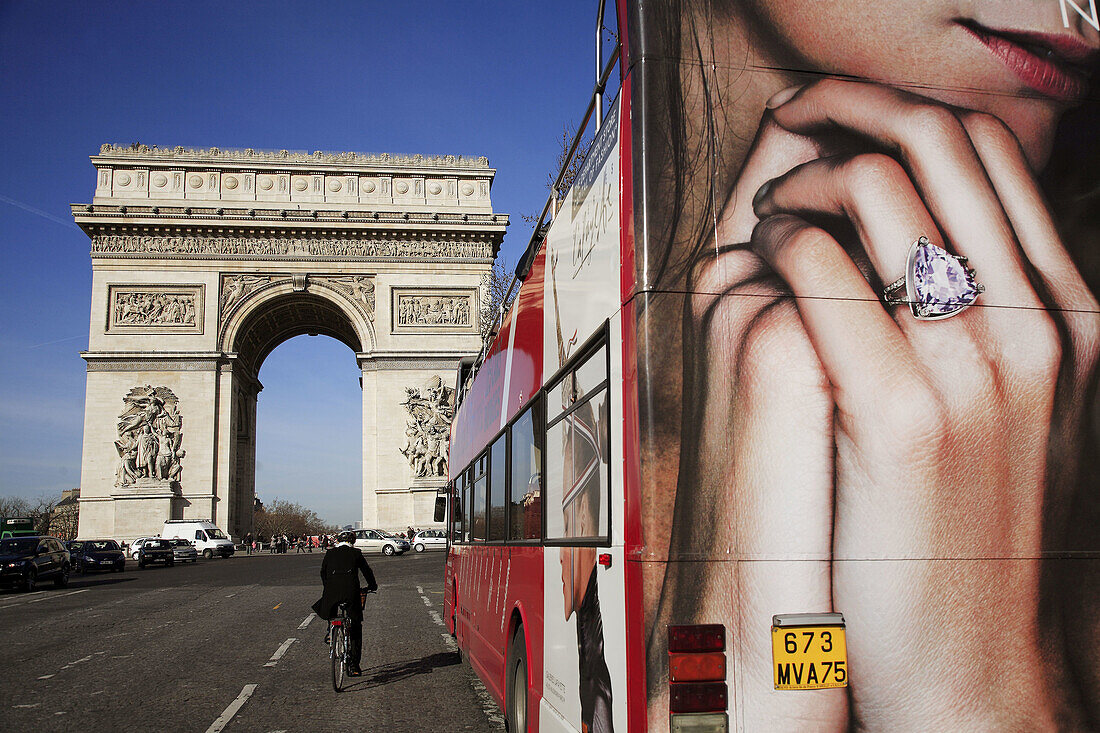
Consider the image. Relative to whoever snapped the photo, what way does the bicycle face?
facing away from the viewer

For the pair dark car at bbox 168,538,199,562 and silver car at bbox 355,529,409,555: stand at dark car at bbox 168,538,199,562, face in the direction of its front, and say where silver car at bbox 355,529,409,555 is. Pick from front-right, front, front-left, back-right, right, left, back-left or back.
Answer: front-left

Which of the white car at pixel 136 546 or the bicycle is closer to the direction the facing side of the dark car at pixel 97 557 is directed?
the bicycle

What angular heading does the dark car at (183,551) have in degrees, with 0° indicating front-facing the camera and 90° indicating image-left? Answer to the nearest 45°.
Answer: approximately 315°

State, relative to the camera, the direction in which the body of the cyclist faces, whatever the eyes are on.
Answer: away from the camera

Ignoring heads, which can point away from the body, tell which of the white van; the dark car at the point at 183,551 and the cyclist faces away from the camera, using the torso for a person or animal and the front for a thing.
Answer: the cyclist

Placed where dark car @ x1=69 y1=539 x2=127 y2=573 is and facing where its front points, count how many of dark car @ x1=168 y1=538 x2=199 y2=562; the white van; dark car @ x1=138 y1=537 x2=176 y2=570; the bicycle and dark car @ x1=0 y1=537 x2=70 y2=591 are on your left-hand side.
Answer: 3

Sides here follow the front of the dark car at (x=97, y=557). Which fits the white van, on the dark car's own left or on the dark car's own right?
on the dark car's own left

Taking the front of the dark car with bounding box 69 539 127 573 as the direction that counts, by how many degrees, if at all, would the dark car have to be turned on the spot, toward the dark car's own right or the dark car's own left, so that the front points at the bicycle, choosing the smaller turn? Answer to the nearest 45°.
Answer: approximately 45° to the dark car's own right
